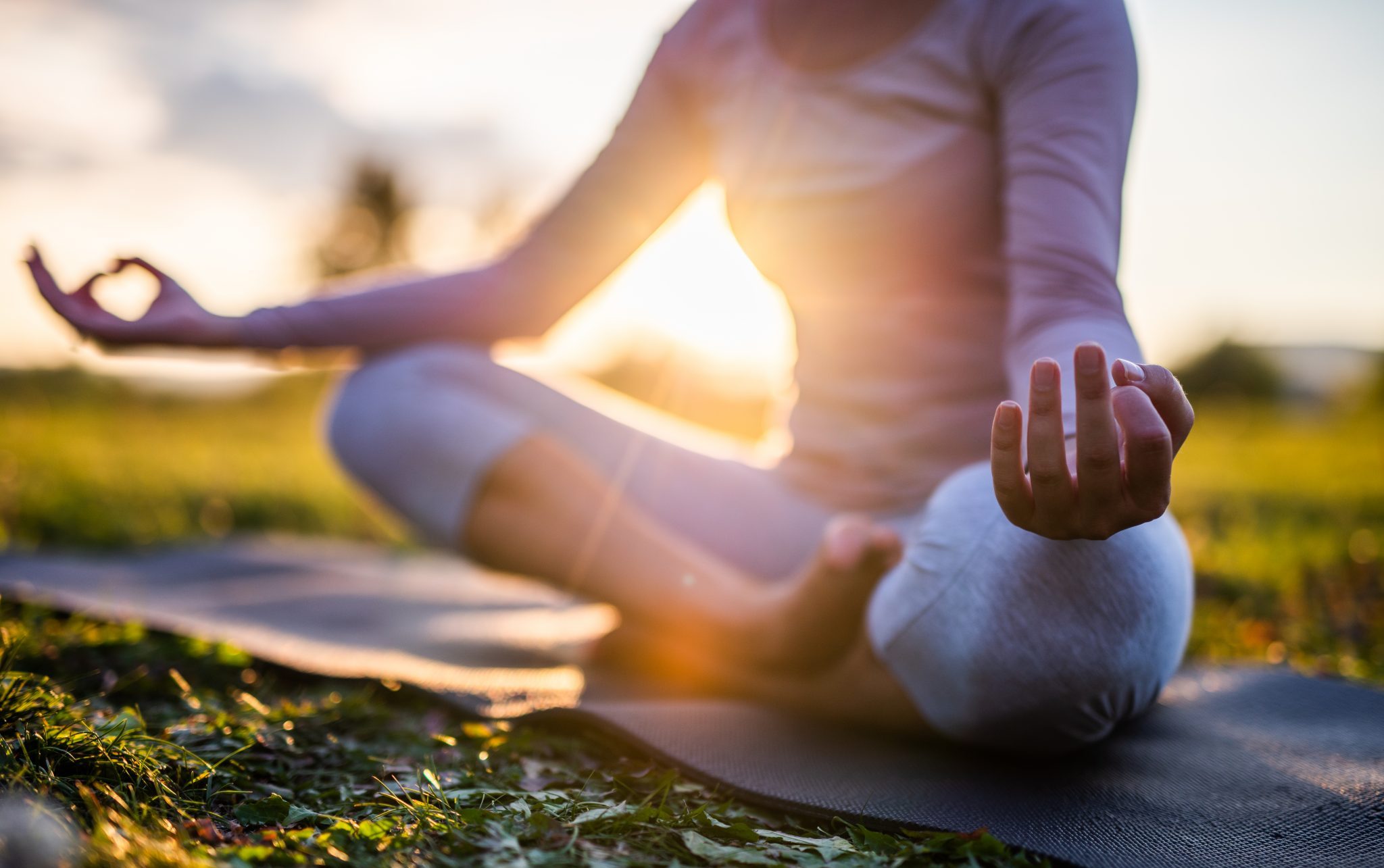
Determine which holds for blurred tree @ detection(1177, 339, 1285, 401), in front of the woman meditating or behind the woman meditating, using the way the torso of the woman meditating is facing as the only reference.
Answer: behind

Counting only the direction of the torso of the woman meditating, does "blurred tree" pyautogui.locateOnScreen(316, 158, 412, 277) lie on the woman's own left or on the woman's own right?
on the woman's own right

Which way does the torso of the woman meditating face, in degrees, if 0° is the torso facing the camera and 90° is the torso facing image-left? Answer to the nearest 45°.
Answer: approximately 45°

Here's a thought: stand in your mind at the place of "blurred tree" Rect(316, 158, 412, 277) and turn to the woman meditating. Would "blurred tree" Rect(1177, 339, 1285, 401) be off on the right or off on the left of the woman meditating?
left
